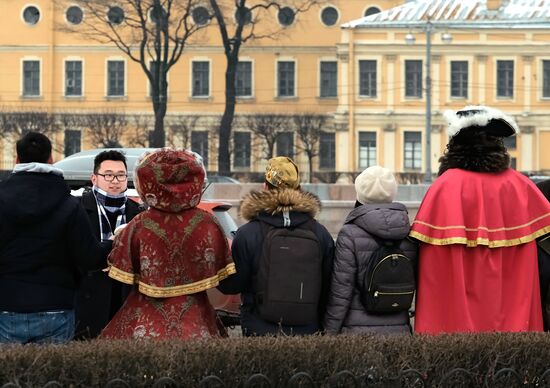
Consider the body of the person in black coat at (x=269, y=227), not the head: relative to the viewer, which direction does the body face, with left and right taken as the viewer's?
facing away from the viewer

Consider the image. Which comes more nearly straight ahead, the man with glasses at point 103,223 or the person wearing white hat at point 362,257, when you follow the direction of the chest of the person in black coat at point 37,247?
the man with glasses

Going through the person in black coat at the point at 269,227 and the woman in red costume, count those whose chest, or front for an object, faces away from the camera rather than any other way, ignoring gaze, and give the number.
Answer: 2

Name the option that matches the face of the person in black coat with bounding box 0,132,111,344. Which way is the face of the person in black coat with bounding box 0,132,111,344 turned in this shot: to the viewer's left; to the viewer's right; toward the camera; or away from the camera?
away from the camera

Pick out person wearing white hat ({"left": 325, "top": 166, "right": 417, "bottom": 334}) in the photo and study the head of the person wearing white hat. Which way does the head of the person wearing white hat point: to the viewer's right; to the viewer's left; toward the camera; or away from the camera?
away from the camera

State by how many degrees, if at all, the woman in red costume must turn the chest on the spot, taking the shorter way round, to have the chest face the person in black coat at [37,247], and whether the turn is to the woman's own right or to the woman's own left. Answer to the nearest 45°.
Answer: approximately 90° to the woman's own left

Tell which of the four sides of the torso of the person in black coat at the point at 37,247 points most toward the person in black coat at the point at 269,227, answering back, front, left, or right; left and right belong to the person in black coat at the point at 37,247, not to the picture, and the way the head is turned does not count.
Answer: right

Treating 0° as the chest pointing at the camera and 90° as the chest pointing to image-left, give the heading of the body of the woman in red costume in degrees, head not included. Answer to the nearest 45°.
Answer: approximately 180°

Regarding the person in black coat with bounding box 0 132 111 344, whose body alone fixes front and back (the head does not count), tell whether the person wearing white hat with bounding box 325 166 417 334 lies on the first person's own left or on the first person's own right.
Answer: on the first person's own right

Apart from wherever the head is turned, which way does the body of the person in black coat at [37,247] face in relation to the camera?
away from the camera

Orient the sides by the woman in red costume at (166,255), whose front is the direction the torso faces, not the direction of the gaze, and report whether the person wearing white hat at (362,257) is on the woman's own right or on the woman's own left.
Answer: on the woman's own right
